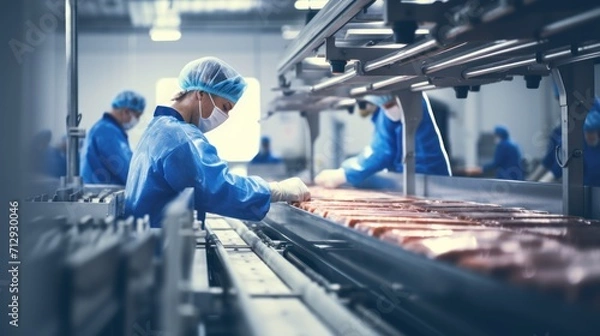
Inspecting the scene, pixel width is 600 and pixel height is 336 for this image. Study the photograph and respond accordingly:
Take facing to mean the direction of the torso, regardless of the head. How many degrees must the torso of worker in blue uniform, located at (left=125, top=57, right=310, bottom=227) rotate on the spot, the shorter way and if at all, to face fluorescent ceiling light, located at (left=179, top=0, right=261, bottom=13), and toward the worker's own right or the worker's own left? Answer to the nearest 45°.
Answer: approximately 90° to the worker's own left

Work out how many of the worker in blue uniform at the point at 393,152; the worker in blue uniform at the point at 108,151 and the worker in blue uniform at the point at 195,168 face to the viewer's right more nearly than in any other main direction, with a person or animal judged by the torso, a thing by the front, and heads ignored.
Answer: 2

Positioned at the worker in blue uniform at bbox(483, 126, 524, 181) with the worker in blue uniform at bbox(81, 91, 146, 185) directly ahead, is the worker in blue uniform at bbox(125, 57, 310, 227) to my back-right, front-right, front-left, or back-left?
front-left

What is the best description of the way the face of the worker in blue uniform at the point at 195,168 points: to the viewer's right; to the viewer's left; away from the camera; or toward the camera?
to the viewer's right

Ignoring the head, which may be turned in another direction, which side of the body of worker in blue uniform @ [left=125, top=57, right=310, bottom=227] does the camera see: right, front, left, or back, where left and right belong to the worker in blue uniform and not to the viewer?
right

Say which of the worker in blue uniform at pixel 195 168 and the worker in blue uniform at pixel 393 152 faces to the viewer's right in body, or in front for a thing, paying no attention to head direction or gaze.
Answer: the worker in blue uniform at pixel 195 168

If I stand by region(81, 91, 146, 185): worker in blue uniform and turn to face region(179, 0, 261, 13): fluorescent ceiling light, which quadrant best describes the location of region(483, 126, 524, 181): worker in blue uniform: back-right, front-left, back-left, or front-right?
front-right

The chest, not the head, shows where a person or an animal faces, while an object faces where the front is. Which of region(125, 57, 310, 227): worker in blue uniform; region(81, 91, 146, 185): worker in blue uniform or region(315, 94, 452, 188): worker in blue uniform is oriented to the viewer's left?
region(315, 94, 452, 188): worker in blue uniform

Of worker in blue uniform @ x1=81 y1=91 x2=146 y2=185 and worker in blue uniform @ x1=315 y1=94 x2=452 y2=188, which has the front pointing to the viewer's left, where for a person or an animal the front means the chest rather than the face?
worker in blue uniform @ x1=315 y1=94 x2=452 y2=188

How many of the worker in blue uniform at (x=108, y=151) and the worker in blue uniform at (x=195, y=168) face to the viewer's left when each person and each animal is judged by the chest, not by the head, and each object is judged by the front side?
0

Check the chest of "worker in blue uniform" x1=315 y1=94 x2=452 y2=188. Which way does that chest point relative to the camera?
to the viewer's left

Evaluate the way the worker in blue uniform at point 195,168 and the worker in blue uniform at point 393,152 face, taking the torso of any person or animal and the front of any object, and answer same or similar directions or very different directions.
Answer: very different directions

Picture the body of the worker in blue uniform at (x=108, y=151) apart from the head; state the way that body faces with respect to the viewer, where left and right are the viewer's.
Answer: facing to the right of the viewer
